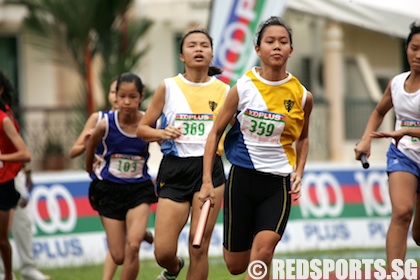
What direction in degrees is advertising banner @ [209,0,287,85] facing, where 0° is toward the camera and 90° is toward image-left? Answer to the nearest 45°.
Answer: approximately 0°
